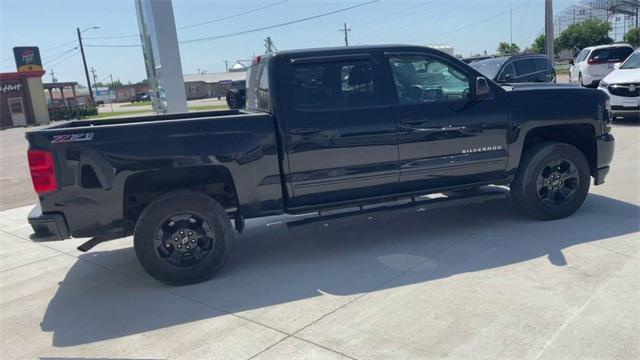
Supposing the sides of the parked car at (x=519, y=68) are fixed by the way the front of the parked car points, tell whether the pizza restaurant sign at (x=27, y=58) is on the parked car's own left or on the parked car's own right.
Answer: on the parked car's own right

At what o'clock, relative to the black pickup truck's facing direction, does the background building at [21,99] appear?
The background building is roughly at 8 o'clock from the black pickup truck.

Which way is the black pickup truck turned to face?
to the viewer's right

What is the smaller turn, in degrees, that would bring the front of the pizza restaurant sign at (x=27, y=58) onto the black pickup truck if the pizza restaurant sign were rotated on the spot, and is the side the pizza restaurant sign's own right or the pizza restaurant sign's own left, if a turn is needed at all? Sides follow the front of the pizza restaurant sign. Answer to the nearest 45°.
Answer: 0° — it already faces it

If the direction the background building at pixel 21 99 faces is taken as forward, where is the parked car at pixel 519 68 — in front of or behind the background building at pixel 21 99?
in front

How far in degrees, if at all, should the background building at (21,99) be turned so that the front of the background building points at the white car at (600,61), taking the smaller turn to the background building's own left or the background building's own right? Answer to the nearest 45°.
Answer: approximately 45° to the background building's own left

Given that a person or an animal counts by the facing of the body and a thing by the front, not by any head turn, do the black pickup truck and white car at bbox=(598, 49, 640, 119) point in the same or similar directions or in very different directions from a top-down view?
very different directions

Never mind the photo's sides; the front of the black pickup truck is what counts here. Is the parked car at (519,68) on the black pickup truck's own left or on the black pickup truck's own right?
on the black pickup truck's own left

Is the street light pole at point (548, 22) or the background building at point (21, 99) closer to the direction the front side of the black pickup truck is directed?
the street light pole
